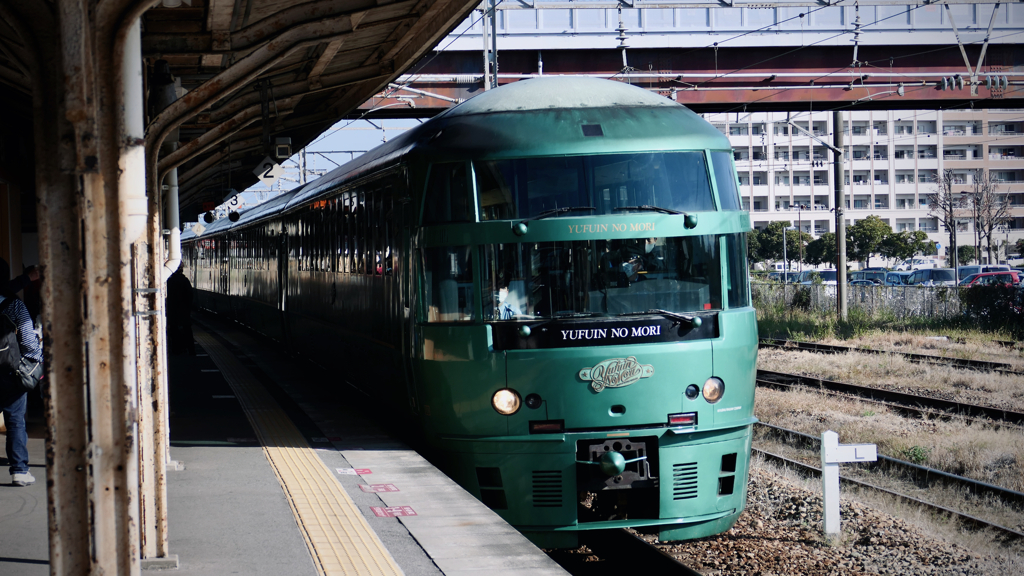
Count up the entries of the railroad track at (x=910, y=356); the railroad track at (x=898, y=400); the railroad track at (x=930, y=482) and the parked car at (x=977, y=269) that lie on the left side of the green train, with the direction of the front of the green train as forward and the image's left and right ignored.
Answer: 4

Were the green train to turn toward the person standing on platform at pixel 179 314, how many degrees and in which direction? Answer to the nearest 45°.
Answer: approximately 180°

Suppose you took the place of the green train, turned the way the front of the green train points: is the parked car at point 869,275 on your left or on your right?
on your left

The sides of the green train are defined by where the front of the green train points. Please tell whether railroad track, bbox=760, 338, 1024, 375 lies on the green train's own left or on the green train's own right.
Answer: on the green train's own left

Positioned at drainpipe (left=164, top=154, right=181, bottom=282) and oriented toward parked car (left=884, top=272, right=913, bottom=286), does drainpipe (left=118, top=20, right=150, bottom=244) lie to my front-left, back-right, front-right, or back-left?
back-right

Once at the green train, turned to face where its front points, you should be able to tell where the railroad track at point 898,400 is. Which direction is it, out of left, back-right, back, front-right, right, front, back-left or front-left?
left

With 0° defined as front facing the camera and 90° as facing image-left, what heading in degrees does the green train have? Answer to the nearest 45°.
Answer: approximately 315°

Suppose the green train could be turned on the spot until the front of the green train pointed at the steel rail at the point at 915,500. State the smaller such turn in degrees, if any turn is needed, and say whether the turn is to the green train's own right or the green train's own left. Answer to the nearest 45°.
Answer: approximately 90° to the green train's own left

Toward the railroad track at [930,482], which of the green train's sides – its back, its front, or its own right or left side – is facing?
left
